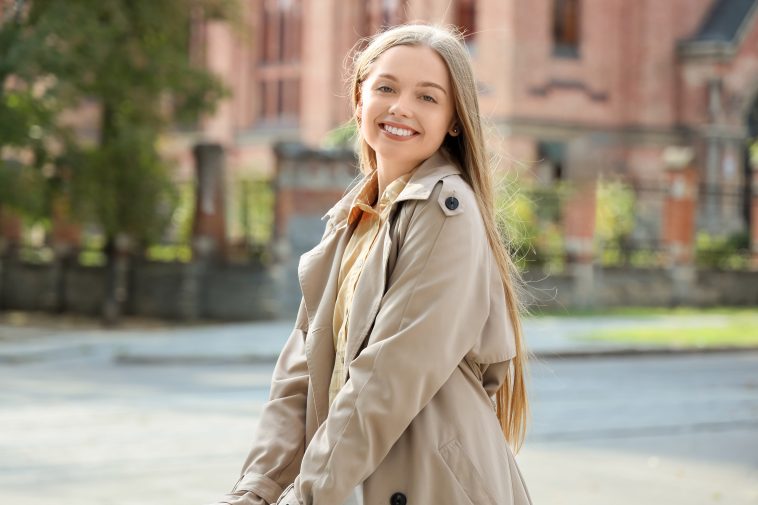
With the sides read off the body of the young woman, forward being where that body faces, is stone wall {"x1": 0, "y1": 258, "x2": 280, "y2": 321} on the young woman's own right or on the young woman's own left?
on the young woman's own right

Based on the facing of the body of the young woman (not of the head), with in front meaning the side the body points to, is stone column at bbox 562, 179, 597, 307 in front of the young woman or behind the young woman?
behind

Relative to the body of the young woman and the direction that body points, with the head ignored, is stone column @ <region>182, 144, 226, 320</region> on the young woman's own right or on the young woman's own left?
on the young woman's own right

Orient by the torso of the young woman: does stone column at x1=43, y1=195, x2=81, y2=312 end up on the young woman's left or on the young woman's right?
on the young woman's right

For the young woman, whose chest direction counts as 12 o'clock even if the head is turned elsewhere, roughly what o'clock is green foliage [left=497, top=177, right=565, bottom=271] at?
The green foliage is roughly at 5 o'clock from the young woman.

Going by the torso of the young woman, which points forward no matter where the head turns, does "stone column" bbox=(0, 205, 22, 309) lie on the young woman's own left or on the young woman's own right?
on the young woman's own right

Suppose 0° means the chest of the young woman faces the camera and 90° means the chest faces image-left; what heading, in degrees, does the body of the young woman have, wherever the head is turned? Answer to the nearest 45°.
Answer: approximately 45°
